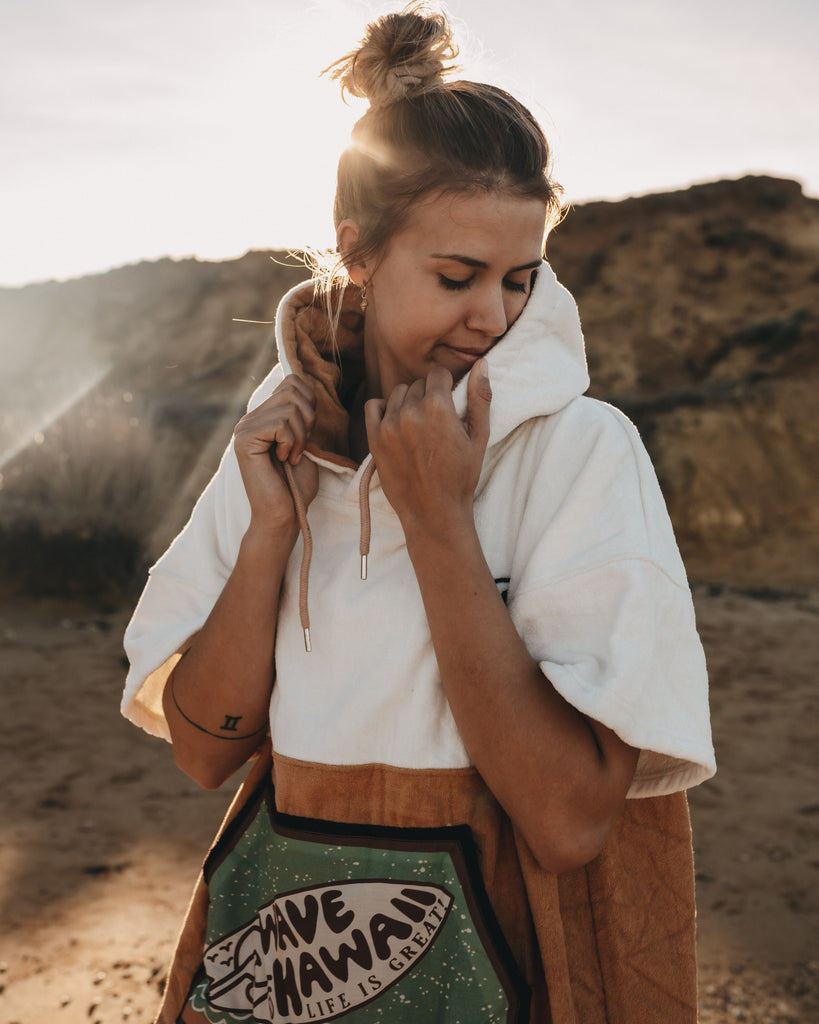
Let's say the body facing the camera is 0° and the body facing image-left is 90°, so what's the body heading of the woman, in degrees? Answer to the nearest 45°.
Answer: approximately 45°

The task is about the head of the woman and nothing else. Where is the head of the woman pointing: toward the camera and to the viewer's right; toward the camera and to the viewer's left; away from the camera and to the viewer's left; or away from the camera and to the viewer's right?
toward the camera and to the viewer's right

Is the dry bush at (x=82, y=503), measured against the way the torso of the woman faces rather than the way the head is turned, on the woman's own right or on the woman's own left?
on the woman's own right
